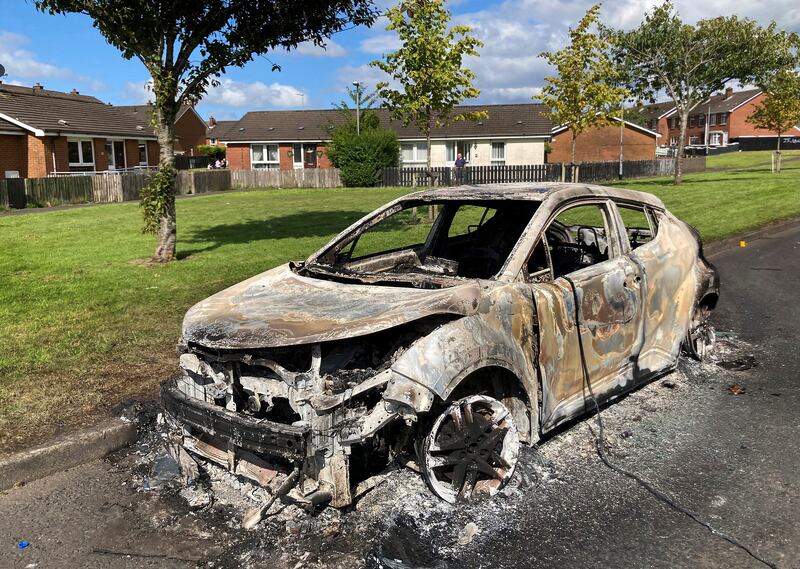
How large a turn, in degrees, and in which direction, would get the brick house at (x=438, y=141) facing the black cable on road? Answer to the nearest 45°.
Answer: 0° — it already faces it

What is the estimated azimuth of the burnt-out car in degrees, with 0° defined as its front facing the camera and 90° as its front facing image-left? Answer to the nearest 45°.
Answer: approximately 45°

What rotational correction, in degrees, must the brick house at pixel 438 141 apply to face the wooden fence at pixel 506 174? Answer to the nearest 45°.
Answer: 0° — it already faces it

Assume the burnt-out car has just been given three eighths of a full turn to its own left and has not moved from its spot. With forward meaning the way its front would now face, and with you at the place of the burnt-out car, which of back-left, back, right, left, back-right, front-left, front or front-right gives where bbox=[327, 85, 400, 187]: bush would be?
left

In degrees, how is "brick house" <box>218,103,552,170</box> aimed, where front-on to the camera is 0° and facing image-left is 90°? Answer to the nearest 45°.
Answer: approximately 0°

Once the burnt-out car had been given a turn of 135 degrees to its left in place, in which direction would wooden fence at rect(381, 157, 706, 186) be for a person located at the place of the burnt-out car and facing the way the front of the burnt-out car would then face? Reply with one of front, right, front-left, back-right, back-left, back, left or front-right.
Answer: left

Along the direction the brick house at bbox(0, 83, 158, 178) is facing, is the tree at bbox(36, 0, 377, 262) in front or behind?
in front

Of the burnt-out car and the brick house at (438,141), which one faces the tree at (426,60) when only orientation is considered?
the brick house

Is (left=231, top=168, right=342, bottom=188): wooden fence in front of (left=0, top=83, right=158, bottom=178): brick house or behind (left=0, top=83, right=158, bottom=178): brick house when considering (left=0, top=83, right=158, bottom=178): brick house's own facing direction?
in front

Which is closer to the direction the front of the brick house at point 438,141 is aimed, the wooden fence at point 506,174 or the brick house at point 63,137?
the wooden fence

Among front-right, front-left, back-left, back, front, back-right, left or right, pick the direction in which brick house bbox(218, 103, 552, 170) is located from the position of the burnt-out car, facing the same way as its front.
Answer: back-right
